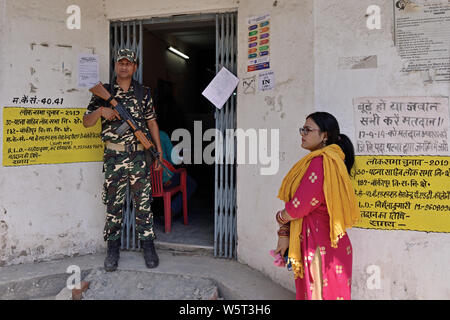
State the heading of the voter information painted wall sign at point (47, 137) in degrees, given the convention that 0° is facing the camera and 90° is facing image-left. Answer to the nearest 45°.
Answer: approximately 0°

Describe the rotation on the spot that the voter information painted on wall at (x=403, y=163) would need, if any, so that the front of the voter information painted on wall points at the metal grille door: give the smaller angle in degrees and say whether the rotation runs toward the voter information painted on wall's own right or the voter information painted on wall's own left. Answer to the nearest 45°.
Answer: approximately 90° to the voter information painted on wall's own right

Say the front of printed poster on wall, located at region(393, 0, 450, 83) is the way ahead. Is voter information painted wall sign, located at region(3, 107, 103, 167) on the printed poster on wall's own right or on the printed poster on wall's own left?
on the printed poster on wall's own right

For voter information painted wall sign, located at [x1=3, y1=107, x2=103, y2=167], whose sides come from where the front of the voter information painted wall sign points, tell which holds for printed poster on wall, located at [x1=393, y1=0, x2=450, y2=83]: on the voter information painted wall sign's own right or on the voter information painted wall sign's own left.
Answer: on the voter information painted wall sign's own left

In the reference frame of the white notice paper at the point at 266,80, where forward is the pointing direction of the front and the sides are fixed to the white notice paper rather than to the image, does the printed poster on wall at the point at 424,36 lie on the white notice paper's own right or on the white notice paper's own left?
on the white notice paper's own left
